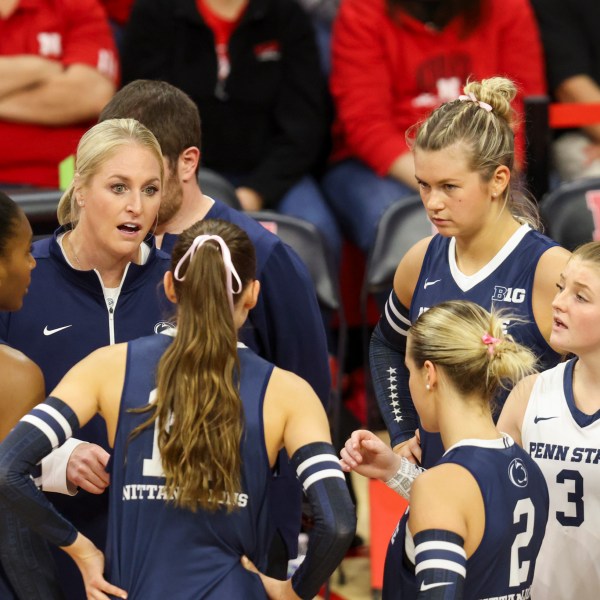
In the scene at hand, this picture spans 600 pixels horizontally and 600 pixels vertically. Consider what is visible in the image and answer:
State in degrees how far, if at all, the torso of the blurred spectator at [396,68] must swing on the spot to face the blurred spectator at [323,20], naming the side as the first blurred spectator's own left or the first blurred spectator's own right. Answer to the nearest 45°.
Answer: approximately 135° to the first blurred spectator's own right

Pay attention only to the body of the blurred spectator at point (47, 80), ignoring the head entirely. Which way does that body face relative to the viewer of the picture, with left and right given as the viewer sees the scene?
facing the viewer

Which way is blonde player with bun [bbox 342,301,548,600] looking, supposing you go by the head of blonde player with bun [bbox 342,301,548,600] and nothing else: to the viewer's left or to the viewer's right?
to the viewer's left

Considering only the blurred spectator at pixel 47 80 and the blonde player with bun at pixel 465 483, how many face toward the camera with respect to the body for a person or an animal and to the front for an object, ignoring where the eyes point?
1

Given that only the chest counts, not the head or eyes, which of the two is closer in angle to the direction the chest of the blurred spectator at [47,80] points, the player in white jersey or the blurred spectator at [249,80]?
the player in white jersey

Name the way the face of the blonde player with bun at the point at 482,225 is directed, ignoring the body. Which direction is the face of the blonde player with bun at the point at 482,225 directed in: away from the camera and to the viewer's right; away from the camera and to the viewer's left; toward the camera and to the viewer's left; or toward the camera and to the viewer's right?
toward the camera and to the viewer's left

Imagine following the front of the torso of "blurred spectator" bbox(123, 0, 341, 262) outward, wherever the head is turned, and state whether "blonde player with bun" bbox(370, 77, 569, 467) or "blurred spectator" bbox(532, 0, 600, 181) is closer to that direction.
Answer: the blonde player with bun

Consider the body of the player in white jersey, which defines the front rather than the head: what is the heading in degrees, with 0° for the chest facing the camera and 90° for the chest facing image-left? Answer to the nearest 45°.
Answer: approximately 45°

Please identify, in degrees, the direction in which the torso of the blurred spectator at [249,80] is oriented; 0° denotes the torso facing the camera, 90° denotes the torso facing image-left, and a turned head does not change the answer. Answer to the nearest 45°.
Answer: approximately 0°

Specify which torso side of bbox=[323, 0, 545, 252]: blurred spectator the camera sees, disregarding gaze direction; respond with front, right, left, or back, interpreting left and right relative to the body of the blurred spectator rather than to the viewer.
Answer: front

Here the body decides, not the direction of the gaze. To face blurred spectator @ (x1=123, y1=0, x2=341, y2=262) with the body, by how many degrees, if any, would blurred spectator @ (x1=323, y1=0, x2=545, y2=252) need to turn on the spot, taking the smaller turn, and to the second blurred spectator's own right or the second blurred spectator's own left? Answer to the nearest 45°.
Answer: approximately 90° to the second blurred spectator's own right

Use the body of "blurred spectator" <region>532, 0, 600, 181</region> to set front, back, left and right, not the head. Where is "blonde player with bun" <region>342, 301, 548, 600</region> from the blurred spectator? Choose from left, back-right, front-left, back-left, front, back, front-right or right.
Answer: front

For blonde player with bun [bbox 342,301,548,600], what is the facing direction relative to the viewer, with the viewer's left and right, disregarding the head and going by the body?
facing away from the viewer and to the left of the viewer

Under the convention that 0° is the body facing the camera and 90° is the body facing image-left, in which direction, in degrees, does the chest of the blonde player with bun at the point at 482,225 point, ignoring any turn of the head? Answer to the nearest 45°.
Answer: approximately 45°

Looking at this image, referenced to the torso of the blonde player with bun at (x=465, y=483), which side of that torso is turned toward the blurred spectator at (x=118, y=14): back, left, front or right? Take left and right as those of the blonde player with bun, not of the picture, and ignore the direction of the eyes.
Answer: front
